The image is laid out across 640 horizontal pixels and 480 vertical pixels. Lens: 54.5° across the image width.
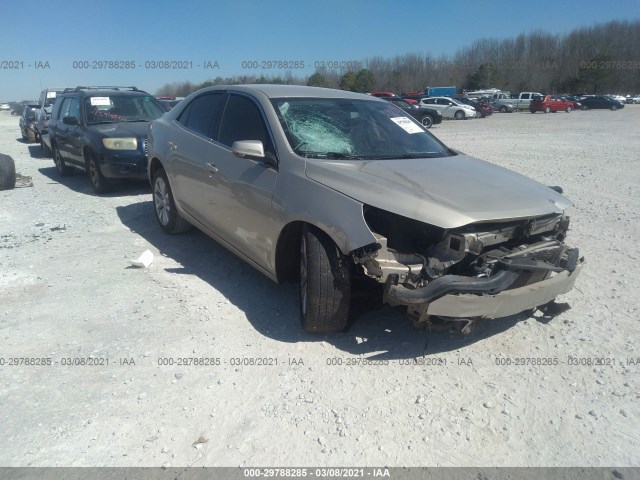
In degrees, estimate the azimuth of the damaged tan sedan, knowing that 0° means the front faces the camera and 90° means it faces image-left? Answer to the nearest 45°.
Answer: approximately 315°

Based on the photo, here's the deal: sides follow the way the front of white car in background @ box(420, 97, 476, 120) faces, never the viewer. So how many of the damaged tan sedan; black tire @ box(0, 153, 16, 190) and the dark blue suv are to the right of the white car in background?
3

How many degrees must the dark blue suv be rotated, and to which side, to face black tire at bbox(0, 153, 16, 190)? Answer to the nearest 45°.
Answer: approximately 135° to its right

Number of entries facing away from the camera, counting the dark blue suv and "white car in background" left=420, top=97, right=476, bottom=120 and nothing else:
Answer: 0

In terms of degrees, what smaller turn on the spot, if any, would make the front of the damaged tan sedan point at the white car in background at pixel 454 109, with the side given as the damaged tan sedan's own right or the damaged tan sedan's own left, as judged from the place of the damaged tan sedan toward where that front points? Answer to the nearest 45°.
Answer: approximately 135° to the damaged tan sedan's own left

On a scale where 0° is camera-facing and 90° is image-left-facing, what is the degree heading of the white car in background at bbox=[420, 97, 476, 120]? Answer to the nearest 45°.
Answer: approximately 270°

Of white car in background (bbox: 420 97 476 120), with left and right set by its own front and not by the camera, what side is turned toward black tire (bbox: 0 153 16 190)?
right

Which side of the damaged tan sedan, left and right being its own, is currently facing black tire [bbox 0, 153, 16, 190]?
back

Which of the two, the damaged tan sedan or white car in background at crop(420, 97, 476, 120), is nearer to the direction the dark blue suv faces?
the damaged tan sedan

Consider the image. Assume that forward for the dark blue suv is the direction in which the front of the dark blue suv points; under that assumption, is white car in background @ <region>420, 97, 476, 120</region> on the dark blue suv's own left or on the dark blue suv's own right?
on the dark blue suv's own left
